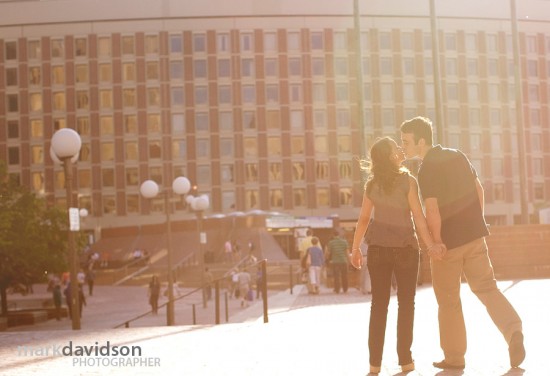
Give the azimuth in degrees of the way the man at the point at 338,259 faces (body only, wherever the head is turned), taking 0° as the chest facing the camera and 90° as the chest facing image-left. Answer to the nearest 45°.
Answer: approximately 180°

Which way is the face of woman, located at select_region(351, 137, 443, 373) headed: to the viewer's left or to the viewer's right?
to the viewer's right

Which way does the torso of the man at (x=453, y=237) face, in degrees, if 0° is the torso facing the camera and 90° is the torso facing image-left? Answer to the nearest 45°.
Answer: approximately 135°

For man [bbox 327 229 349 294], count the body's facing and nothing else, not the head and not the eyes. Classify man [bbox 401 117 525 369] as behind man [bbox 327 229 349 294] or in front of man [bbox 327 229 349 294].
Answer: behind

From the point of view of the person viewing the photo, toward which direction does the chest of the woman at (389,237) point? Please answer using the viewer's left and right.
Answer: facing away from the viewer
